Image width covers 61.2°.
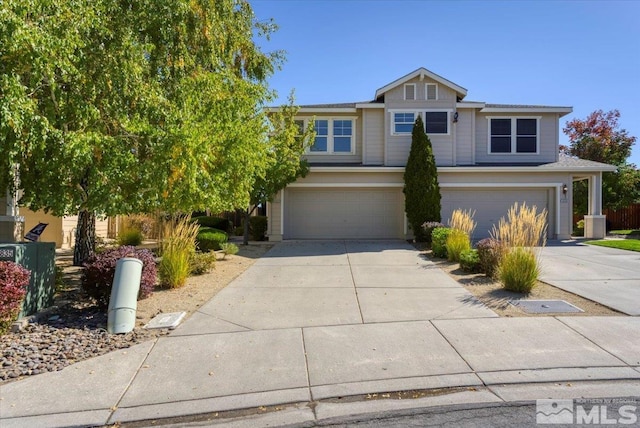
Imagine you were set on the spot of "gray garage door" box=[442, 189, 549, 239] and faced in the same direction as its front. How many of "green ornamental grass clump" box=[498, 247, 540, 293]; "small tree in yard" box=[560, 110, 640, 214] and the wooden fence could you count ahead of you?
1

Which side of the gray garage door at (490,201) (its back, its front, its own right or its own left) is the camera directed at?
front

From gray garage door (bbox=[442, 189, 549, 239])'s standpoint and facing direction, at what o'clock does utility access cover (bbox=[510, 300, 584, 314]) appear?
The utility access cover is roughly at 12 o'clock from the gray garage door.

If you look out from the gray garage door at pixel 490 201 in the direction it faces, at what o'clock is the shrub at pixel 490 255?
The shrub is roughly at 12 o'clock from the gray garage door.

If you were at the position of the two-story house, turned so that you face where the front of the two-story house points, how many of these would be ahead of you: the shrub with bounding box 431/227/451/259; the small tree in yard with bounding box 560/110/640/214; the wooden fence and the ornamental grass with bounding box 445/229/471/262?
2

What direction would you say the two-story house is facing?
toward the camera

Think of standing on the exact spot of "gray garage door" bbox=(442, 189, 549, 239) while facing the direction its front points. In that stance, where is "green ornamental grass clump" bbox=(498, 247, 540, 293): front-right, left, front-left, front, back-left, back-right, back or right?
front

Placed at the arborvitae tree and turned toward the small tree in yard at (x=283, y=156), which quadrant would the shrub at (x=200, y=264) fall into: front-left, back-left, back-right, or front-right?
front-left

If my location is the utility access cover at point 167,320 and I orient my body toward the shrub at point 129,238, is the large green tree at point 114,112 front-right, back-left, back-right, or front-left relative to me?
front-left

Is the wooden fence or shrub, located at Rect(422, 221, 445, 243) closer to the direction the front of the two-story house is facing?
the shrub

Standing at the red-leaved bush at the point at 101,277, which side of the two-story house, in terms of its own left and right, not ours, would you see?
front

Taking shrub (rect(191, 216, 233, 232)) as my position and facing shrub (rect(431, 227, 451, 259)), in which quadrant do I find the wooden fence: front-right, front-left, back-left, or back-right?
front-left

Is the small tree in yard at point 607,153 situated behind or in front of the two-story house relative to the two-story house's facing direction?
behind

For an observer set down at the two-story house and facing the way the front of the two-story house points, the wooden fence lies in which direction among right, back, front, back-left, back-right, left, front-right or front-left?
back-left

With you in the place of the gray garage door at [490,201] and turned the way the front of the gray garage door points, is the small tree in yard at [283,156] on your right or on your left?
on your right

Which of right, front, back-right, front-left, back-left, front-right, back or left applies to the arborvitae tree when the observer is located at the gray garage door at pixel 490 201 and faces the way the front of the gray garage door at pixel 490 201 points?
front-right

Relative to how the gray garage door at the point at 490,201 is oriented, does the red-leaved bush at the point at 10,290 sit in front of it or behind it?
in front

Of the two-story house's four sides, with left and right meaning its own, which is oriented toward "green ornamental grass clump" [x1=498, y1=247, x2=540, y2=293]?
front

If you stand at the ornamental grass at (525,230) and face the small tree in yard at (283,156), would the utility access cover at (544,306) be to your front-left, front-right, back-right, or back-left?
back-left
